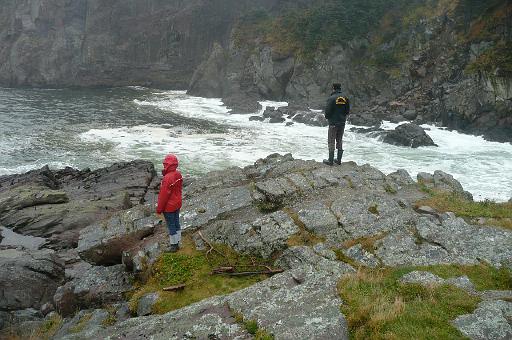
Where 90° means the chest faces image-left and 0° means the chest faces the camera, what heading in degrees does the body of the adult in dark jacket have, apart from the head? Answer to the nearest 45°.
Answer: approximately 135°

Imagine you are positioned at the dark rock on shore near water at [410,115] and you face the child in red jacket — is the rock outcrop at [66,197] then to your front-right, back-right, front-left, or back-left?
front-right

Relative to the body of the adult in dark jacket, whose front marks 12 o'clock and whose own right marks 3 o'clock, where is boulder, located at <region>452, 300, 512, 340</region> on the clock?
The boulder is roughly at 7 o'clock from the adult in dark jacket.

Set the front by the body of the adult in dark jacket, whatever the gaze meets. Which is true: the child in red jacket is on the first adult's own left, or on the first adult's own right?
on the first adult's own left

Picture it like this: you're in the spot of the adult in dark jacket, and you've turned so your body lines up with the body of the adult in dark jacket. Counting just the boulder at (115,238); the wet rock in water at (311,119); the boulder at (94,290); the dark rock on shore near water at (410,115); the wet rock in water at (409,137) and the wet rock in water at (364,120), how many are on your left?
2

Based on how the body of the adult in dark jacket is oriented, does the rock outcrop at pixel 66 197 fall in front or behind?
in front

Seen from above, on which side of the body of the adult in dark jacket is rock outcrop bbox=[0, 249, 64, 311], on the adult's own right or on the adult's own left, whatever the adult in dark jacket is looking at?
on the adult's own left

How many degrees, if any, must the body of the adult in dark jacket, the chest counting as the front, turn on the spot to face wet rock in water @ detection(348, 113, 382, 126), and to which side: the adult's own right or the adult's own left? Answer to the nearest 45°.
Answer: approximately 45° to the adult's own right

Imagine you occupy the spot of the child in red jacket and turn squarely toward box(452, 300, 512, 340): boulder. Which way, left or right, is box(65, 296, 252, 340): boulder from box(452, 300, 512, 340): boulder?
right

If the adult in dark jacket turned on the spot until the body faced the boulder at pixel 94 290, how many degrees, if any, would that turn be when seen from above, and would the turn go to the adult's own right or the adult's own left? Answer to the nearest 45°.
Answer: approximately 90° to the adult's own left
